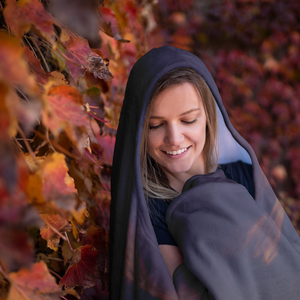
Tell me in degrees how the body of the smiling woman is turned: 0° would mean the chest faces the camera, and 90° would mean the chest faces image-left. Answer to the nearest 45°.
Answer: approximately 0°

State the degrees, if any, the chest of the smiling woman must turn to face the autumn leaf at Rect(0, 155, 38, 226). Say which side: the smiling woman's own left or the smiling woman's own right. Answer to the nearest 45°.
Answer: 0° — they already face it
